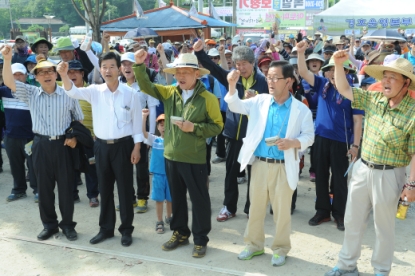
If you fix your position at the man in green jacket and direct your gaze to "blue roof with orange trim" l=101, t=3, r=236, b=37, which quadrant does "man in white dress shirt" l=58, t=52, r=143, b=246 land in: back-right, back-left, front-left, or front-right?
front-left

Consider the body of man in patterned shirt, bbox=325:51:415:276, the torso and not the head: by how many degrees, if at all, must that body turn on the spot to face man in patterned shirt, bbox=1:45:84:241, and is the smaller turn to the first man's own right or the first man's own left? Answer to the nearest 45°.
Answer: approximately 45° to the first man's own right

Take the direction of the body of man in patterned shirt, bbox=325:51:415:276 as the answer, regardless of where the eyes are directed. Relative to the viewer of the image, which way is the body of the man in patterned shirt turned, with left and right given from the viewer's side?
facing the viewer and to the left of the viewer

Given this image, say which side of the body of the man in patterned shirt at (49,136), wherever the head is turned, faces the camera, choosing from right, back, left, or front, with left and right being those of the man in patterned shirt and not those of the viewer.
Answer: front

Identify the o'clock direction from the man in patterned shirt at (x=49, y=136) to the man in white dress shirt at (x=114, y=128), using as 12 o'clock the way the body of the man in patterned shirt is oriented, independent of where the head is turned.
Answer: The man in white dress shirt is roughly at 10 o'clock from the man in patterned shirt.

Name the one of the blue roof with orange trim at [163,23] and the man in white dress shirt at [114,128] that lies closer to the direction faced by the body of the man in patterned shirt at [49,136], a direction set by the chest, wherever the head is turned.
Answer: the man in white dress shirt

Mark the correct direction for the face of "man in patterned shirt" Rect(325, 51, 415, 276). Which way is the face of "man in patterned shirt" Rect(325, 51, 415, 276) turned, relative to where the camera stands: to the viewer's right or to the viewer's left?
to the viewer's left

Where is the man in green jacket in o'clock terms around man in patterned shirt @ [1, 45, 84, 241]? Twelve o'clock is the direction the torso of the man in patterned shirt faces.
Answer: The man in green jacket is roughly at 10 o'clock from the man in patterned shirt.

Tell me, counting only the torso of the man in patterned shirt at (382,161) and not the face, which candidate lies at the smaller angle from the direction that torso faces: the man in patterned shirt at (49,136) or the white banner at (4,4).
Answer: the man in patterned shirt

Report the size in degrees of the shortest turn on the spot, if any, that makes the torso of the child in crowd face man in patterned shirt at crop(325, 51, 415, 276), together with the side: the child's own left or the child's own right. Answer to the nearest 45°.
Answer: approximately 45° to the child's own left

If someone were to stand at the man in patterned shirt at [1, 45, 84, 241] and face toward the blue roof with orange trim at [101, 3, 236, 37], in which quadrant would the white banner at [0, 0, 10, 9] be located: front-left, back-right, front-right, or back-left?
front-left

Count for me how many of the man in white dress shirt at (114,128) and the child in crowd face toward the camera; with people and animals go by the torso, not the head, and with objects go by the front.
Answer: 2

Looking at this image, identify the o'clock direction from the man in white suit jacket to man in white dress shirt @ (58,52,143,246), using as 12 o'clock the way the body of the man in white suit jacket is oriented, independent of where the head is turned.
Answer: The man in white dress shirt is roughly at 2 o'clock from the man in white suit jacket.

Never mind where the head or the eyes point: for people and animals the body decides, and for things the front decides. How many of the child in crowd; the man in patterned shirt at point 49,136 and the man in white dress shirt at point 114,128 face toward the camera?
3

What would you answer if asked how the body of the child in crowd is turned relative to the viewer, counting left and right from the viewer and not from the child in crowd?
facing the viewer

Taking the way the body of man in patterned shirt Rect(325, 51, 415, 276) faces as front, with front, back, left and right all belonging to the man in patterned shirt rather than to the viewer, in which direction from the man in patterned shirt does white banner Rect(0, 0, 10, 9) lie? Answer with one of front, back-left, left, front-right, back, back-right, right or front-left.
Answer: right
